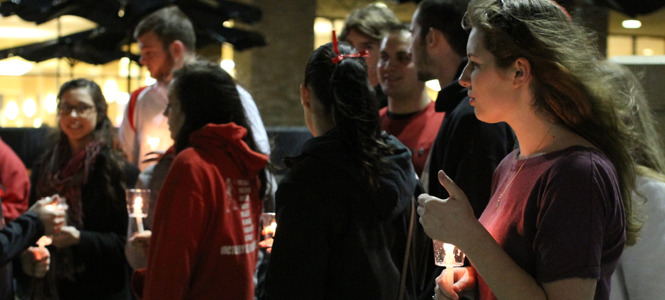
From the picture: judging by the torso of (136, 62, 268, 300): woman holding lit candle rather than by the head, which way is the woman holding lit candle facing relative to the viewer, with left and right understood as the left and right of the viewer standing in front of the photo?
facing away from the viewer and to the left of the viewer

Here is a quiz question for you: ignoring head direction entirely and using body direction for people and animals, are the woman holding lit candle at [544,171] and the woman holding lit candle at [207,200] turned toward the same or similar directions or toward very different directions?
same or similar directions

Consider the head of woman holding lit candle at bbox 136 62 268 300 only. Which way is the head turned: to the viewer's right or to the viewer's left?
to the viewer's left

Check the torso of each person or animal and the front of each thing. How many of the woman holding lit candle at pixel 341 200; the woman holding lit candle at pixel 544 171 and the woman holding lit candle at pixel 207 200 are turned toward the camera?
0

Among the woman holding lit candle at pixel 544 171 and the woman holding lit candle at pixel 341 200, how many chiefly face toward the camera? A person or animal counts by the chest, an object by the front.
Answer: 0

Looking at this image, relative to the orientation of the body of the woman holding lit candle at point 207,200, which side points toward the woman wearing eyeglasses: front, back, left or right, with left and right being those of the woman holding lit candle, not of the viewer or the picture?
front

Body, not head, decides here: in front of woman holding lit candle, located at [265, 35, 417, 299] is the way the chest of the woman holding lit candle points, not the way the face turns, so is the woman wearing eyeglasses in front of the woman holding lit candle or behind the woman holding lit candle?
in front

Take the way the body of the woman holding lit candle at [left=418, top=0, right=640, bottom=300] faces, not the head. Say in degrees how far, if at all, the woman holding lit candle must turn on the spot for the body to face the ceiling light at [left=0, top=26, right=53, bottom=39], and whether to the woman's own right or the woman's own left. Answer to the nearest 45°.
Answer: approximately 45° to the woman's own right

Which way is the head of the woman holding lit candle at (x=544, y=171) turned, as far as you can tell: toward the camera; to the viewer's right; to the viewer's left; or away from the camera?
to the viewer's left

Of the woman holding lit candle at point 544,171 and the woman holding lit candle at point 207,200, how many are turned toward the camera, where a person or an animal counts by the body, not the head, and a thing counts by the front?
0

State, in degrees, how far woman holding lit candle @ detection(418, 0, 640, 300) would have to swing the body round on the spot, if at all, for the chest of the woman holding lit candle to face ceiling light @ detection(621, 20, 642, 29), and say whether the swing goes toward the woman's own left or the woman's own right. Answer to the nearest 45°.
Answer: approximately 90° to the woman's own right

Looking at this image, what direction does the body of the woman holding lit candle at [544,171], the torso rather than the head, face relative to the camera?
to the viewer's left
